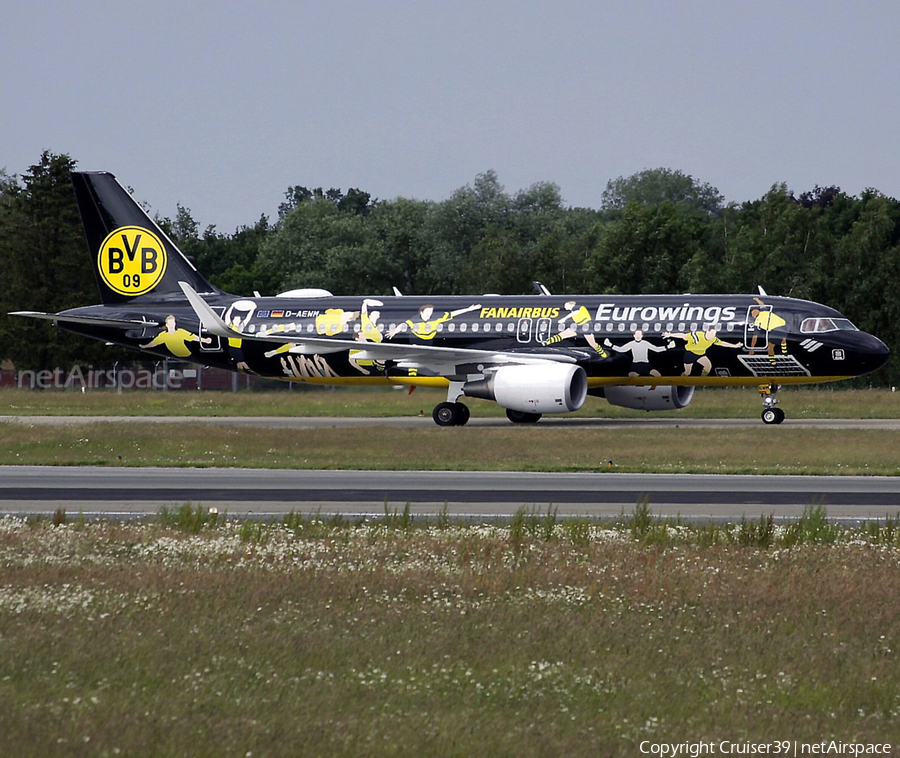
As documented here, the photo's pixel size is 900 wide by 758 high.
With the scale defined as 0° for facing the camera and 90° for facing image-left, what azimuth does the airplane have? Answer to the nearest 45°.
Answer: approximately 315°
